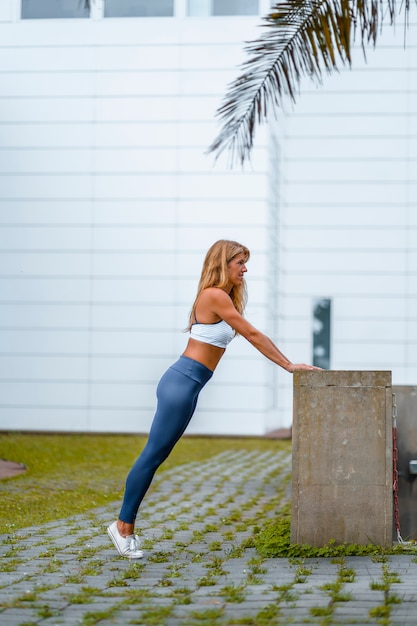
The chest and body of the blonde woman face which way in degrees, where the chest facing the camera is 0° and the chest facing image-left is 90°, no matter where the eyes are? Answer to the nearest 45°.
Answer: approximately 270°

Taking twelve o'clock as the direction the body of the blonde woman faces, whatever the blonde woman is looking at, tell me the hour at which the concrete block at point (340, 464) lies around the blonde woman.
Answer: The concrete block is roughly at 12 o'clock from the blonde woman.

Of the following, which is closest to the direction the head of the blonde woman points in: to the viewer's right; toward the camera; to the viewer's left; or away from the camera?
to the viewer's right
